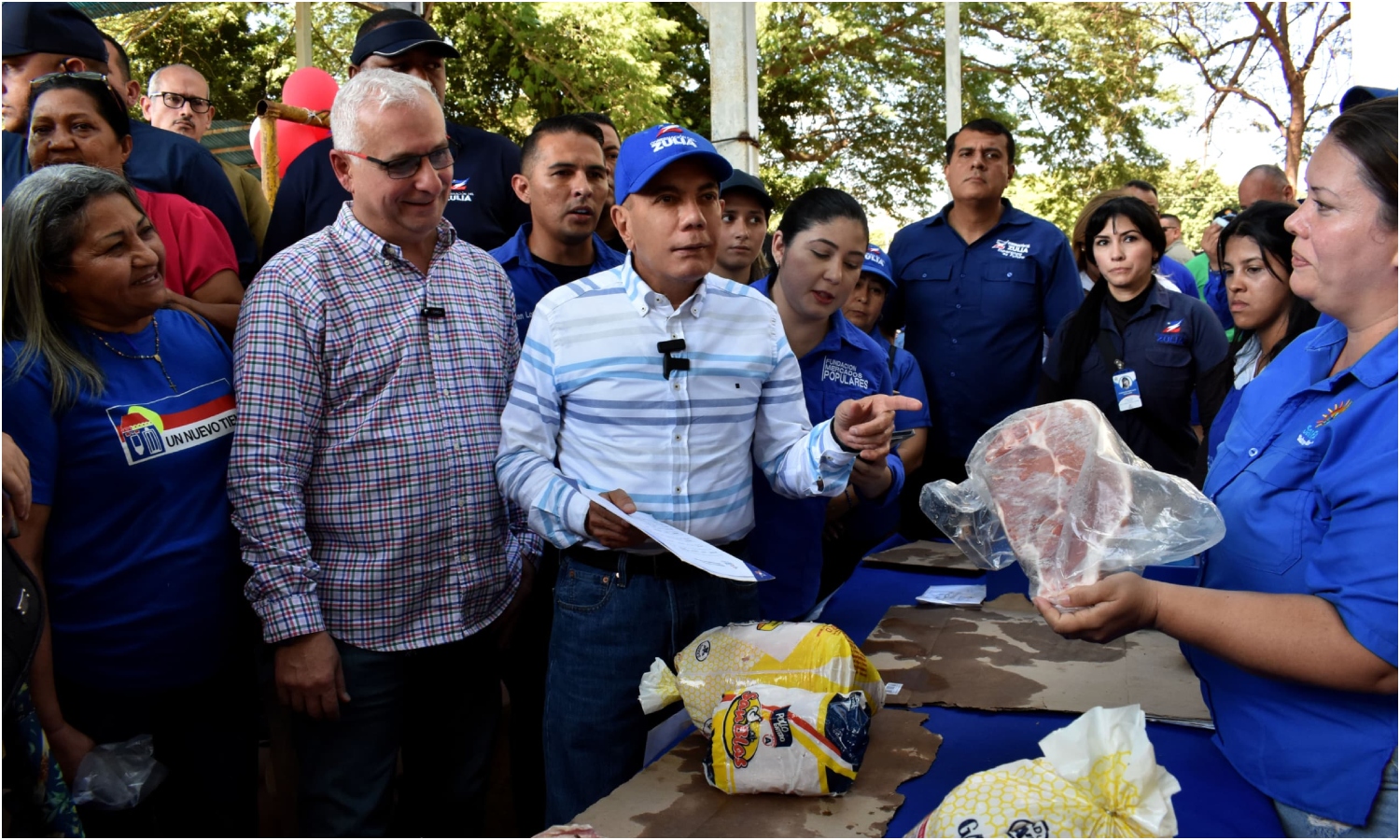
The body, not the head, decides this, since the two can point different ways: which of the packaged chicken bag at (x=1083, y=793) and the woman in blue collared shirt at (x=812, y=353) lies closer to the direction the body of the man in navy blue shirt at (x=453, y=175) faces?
the packaged chicken bag

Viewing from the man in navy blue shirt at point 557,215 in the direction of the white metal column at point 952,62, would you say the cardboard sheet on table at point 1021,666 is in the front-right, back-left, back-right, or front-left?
back-right

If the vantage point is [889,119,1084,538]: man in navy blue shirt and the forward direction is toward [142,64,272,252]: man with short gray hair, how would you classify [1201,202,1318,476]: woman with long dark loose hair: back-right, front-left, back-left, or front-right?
back-left

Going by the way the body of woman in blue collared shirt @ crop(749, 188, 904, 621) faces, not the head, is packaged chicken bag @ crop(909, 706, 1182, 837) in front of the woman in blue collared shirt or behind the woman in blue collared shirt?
in front

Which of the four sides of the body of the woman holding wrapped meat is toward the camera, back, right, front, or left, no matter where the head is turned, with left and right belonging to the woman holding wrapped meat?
left

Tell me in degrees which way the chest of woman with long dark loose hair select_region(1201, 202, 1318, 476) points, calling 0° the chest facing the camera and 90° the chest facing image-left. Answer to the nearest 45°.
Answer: approximately 45°

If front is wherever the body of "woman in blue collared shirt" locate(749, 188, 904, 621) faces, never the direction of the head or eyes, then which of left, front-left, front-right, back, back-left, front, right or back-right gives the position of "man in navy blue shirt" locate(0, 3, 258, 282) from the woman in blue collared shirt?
right

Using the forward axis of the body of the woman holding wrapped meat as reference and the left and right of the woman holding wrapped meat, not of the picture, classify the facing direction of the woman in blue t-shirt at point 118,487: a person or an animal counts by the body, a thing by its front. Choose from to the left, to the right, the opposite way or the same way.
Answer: the opposite way

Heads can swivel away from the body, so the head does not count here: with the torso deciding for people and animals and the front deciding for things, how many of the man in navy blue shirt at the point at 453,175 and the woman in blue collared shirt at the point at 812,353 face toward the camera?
2
